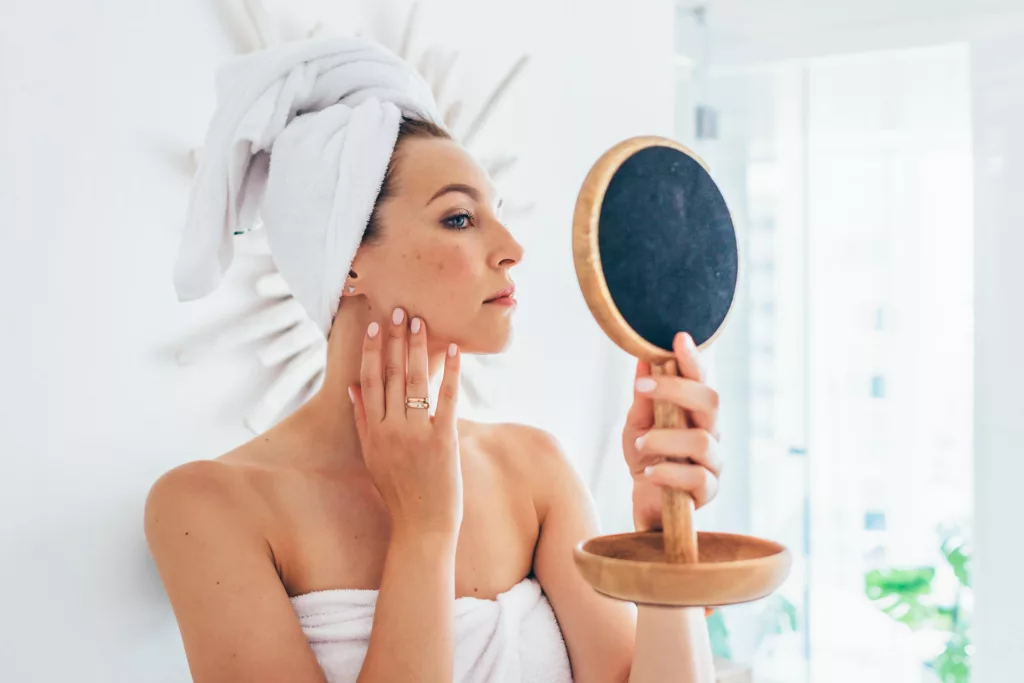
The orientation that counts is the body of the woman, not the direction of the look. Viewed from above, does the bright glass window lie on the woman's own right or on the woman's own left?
on the woman's own left

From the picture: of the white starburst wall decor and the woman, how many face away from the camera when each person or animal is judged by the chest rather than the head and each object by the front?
0

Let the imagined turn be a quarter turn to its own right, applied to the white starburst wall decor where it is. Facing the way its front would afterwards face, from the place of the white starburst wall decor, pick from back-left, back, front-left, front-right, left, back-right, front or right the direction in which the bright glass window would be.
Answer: back-right

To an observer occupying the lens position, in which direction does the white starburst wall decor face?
facing the viewer

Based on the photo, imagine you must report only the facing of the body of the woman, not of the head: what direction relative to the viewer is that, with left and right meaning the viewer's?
facing the viewer and to the right of the viewer

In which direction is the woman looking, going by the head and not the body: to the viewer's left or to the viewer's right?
to the viewer's right
